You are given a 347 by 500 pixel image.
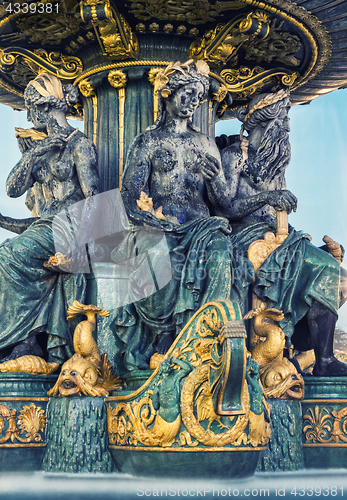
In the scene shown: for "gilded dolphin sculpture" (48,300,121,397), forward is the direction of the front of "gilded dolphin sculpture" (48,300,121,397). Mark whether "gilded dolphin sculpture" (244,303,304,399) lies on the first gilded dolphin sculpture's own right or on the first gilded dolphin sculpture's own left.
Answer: on the first gilded dolphin sculpture's own left

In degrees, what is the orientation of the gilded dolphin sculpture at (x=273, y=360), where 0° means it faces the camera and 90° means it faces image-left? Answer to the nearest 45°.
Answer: approximately 315°

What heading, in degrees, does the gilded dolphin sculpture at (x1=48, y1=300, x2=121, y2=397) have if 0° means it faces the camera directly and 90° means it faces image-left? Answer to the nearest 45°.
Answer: approximately 45°

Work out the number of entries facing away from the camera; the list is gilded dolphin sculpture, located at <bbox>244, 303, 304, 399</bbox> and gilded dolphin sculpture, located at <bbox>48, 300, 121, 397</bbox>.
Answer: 0

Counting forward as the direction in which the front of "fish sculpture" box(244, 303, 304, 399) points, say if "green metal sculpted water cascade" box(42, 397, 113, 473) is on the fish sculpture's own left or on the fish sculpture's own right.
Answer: on the fish sculpture's own right

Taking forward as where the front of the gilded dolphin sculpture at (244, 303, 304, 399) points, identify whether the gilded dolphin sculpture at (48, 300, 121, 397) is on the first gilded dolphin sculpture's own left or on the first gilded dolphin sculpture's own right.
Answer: on the first gilded dolphin sculpture's own right

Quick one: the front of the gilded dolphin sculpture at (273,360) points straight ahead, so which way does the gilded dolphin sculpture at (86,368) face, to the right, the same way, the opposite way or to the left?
to the right
